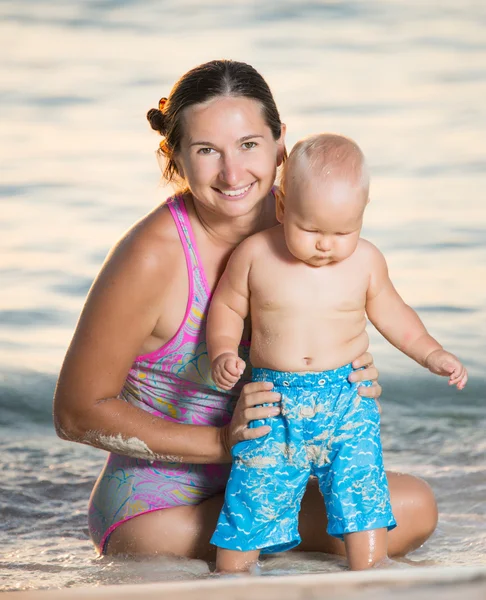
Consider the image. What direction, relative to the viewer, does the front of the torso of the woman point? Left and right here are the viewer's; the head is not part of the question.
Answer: facing the viewer and to the right of the viewer

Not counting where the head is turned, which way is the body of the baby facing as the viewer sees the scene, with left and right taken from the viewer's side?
facing the viewer
